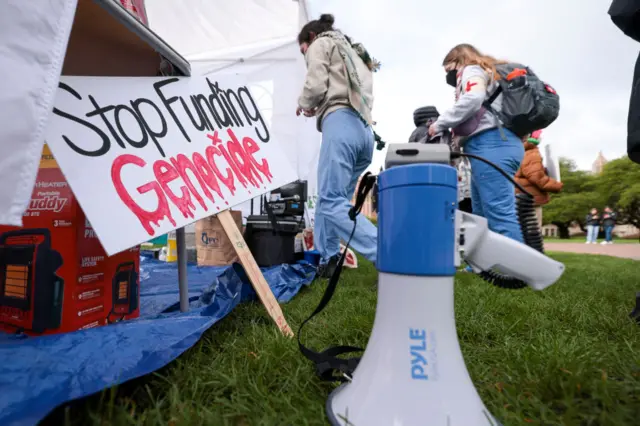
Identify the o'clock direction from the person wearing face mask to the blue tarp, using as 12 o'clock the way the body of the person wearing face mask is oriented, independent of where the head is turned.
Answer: The blue tarp is roughly at 10 o'clock from the person wearing face mask.

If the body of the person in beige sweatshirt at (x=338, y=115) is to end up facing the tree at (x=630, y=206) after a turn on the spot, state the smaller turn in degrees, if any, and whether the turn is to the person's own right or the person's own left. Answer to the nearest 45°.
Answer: approximately 90° to the person's own right

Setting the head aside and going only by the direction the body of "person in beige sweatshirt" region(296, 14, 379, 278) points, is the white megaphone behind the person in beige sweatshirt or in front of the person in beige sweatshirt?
behind

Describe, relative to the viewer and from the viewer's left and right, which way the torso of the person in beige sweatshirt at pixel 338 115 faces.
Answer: facing away from the viewer and to the left of the viewer

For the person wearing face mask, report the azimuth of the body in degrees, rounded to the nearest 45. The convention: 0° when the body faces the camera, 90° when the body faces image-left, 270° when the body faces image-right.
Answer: approximately 90°

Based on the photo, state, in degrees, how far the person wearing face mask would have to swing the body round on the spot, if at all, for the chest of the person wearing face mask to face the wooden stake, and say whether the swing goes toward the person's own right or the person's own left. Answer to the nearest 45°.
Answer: approximately 45° to the person's own left

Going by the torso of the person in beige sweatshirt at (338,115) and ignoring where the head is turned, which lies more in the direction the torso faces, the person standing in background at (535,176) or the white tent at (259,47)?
the white tent

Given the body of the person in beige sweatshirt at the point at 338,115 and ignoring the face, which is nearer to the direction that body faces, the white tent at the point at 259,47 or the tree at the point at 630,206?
the white tent

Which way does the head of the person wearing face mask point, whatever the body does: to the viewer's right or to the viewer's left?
to the viewer's left

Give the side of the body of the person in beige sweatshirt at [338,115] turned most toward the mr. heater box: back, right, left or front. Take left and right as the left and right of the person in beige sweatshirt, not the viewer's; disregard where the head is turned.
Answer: left

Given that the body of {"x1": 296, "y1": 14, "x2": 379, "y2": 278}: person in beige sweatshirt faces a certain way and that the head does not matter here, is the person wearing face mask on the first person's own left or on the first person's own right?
on the first person's own right
